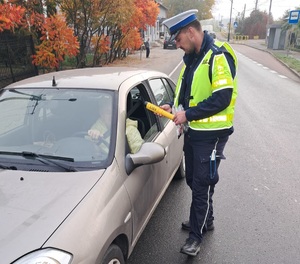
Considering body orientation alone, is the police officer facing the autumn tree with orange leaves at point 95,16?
no

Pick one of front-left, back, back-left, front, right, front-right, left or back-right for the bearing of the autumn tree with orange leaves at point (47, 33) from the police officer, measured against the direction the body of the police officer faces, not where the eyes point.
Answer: front-right

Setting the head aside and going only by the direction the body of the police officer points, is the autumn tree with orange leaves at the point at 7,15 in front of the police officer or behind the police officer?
in front

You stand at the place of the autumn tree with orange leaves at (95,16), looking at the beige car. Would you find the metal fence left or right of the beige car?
right

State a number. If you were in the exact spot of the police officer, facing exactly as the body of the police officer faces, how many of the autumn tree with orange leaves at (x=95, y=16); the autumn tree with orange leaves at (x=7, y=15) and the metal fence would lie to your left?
0

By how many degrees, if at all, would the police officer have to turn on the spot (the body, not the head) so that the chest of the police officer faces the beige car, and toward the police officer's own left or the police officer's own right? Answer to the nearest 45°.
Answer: approximately 45° to the police officer's own left

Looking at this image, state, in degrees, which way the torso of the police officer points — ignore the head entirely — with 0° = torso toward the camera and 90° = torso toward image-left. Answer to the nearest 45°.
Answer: approximately 90°

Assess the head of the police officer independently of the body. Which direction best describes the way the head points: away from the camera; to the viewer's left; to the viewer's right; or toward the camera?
to the viewer's left
